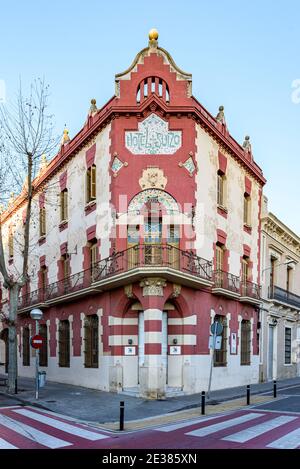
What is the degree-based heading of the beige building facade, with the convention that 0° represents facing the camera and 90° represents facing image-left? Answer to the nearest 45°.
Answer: approximately 315°

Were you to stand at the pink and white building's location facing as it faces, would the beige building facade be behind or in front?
behind

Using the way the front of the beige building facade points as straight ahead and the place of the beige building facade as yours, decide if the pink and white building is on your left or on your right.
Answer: on your right

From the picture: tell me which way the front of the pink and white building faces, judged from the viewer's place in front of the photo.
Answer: facing the viewer

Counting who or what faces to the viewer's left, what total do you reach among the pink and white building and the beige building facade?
0
